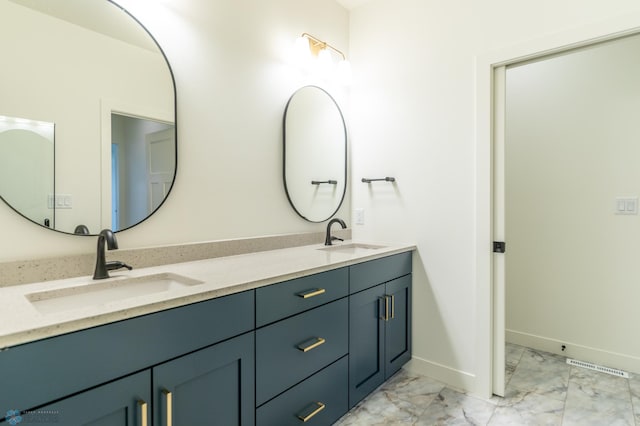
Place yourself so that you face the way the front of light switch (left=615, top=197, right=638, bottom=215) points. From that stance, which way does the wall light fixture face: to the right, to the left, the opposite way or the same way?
to the left

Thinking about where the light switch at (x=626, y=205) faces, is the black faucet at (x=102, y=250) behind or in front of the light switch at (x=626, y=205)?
in front

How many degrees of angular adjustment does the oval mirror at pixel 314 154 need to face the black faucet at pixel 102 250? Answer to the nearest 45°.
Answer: approximately 90° to its right

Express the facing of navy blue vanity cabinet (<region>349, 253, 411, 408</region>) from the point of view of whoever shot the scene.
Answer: facing the viewer and to the right of the viewer

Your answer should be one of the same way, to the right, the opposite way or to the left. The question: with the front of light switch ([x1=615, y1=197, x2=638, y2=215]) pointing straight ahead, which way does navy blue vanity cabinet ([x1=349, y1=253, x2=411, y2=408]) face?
to the left

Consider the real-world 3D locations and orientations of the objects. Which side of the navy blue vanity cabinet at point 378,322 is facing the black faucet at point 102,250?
right

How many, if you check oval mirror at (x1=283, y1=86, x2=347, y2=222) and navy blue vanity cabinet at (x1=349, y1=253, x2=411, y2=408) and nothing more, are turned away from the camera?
0

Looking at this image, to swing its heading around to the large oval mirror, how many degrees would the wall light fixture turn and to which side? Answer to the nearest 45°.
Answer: approximately 90° to its right

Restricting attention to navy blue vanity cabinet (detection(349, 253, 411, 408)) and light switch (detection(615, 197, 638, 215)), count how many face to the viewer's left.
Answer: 0

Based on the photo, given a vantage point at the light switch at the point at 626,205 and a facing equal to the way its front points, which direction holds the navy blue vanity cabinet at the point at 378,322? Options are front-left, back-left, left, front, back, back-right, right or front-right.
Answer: front-right

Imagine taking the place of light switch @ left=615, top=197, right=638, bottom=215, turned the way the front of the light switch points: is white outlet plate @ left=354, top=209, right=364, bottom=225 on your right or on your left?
on your right

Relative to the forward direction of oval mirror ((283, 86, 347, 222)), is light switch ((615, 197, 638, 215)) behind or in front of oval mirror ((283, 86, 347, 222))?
in front

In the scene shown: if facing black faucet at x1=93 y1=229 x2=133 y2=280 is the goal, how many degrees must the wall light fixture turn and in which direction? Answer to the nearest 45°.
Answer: approximately 90° to its right
